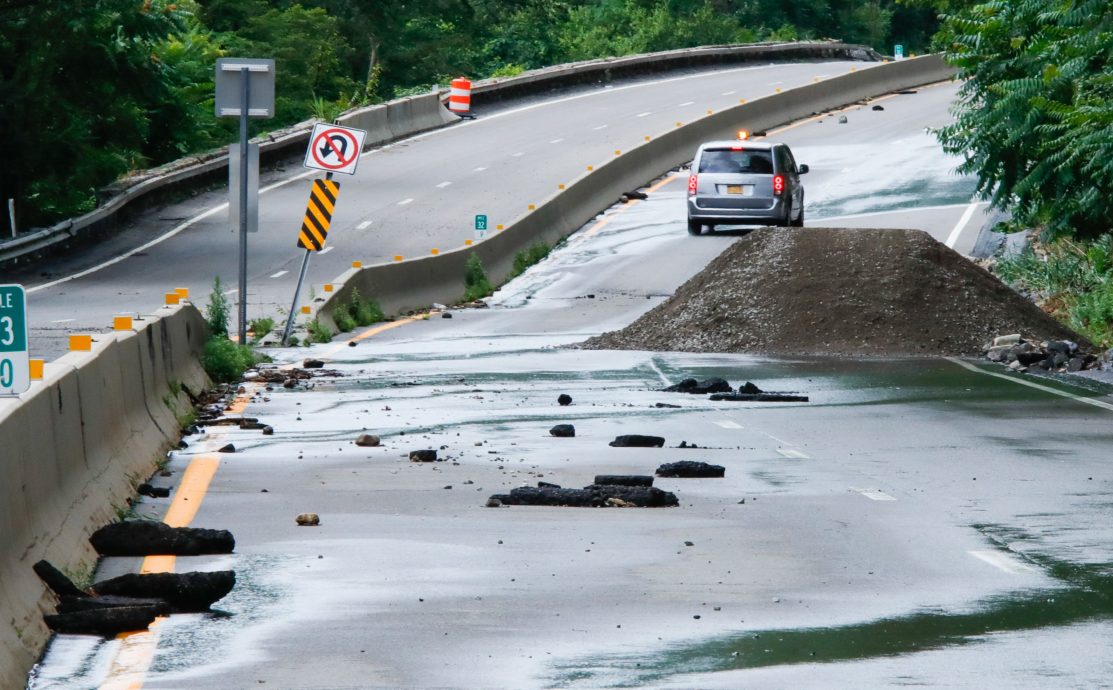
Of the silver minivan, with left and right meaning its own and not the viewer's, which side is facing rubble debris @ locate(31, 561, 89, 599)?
back

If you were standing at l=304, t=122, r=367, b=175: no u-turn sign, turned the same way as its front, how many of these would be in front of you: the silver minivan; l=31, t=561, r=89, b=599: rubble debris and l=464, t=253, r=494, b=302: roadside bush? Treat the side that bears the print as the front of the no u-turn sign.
1

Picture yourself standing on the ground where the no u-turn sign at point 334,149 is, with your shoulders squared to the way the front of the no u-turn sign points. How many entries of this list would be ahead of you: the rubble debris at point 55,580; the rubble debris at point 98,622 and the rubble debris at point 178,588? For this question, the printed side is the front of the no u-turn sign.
3

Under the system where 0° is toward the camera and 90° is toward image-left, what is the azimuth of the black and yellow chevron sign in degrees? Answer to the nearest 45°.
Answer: approximately 0°

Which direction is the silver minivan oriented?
away from the camera

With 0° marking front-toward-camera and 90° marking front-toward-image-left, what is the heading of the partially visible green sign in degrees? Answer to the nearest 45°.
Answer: approximately 0°

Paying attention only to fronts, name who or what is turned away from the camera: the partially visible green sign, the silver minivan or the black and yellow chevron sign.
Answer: the silver minivan
